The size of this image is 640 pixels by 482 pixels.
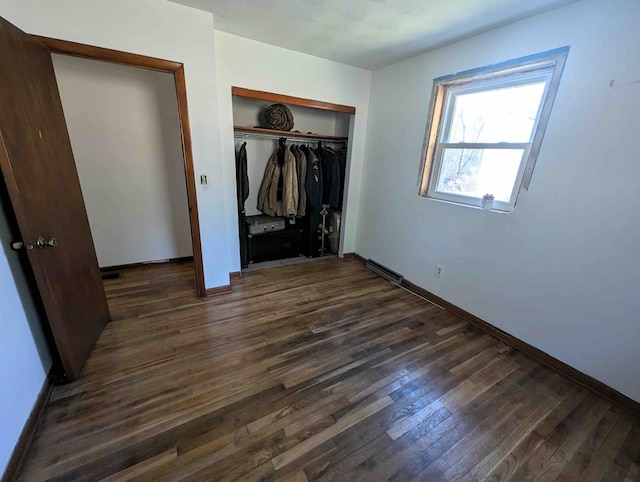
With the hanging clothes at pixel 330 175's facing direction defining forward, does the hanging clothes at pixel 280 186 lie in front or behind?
in front

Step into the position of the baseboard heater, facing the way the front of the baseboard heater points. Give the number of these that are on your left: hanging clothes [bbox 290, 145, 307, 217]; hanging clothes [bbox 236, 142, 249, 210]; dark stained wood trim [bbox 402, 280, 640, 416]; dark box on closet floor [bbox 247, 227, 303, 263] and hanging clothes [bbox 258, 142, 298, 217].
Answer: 1

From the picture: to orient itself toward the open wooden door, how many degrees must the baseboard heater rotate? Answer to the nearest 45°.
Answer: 0° — it already faces it

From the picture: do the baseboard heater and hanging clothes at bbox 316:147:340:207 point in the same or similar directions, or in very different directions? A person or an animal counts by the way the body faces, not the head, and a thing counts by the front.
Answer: same or similar directions

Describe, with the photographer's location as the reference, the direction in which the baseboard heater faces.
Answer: facing the viewer and to the left of the viewer

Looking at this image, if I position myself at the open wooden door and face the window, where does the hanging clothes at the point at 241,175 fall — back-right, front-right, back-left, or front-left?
front-left

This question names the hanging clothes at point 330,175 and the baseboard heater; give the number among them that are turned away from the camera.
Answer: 0

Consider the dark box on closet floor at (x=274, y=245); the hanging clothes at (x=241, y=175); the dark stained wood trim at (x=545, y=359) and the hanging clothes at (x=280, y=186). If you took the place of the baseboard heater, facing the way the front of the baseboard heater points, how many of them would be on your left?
1
